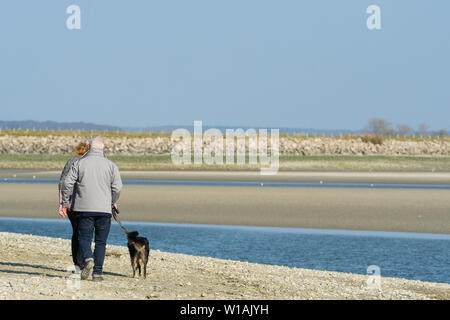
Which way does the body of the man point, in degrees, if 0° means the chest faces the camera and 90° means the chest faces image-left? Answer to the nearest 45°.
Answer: approximately 180°
